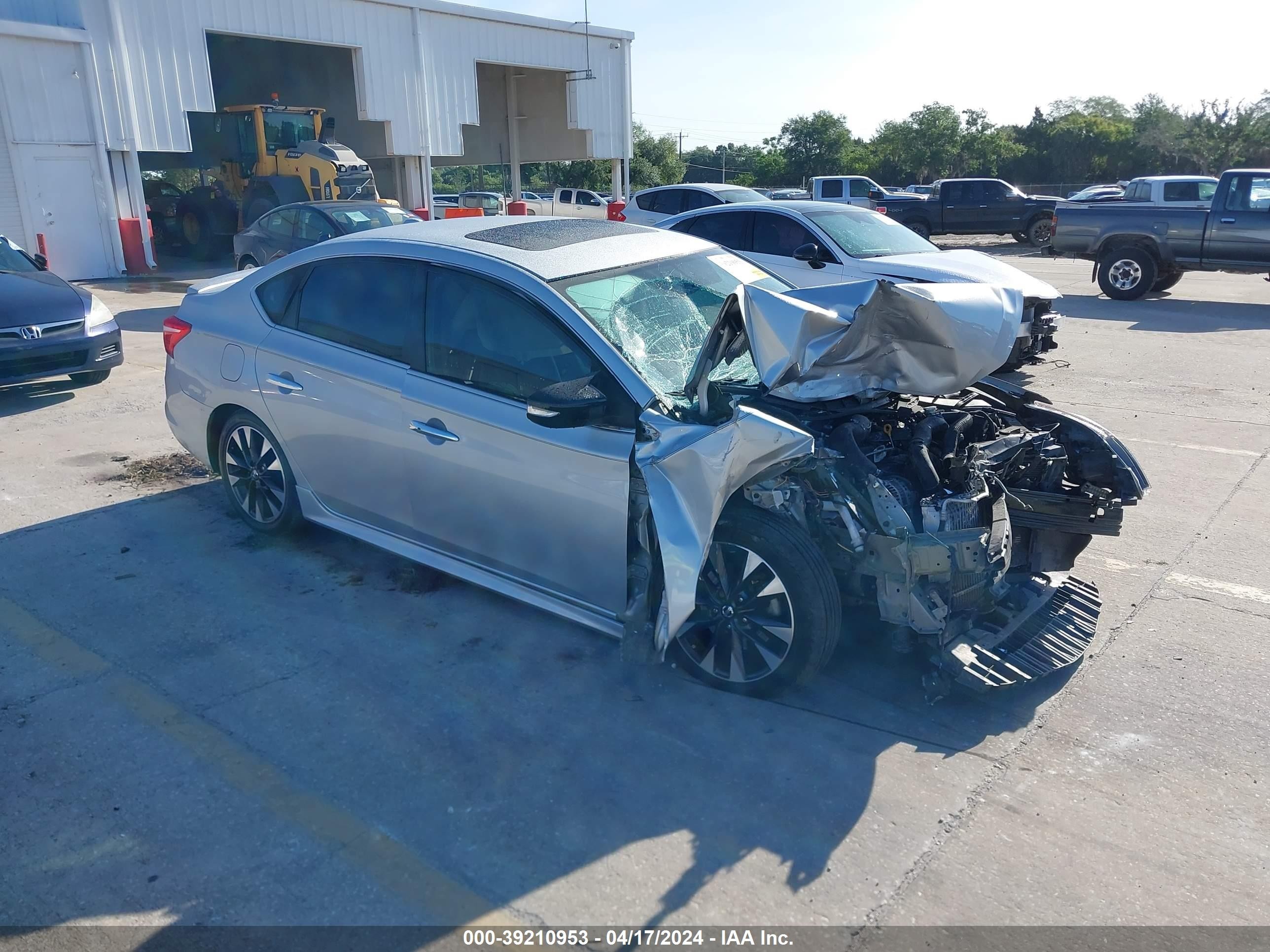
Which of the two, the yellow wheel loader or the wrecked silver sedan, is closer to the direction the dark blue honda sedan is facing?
the wrecked silver sedan

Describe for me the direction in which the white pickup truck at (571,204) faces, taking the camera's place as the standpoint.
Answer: facing to the right of the viewer

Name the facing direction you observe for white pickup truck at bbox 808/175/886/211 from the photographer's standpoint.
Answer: facing to the right of the viewer

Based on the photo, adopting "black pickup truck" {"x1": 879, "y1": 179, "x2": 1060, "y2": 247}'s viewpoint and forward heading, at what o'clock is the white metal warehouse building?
The white metal warehouse building is roughly at 5 o'clock from the black pickup truck.

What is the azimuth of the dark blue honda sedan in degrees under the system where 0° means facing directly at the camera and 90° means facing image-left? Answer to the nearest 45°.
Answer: approximately 315°

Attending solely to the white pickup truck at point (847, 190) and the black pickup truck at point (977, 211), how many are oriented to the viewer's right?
2

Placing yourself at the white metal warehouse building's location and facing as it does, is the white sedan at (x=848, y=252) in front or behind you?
in front

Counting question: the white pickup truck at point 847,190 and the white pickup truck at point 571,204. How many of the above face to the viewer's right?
2

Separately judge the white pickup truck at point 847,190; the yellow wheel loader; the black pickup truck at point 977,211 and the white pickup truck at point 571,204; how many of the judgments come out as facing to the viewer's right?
3

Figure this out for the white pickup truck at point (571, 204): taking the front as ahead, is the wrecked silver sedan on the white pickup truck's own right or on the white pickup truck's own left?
on the white pickup truck's own right

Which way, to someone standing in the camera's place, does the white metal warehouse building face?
facing the viewer and to the right of the viewer

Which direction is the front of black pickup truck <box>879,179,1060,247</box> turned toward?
to the viewer's right

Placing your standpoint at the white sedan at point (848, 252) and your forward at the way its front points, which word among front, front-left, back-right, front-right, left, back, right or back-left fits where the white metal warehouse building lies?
back

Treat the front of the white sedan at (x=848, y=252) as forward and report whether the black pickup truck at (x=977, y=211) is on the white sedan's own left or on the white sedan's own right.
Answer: on the white sedan's own left

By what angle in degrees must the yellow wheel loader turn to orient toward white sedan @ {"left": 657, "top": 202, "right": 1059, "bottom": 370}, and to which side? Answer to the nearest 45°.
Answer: approximately 135° to its left

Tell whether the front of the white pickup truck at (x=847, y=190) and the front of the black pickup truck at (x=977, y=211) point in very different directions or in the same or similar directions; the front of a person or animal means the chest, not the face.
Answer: same or similar directions

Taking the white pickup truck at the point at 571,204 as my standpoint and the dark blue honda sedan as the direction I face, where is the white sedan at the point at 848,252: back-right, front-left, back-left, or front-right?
front-left
